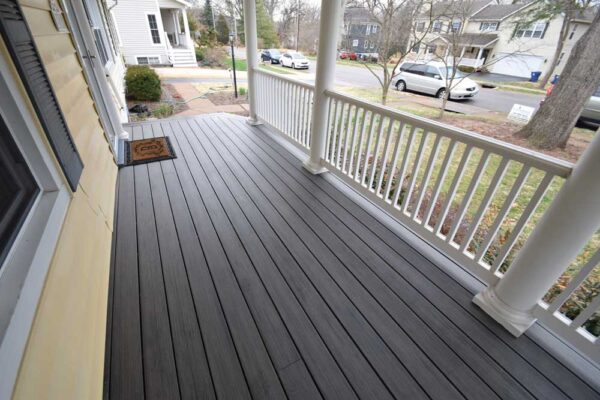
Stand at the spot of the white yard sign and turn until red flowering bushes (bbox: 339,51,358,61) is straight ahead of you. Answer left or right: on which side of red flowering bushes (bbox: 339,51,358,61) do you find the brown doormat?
left

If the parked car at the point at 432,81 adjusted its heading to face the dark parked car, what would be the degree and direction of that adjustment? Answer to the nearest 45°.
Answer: approximately 180°

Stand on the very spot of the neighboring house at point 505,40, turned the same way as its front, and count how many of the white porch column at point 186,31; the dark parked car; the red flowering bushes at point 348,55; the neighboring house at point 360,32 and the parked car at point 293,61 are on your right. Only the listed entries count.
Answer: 5

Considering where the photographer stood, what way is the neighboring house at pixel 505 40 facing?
facing the viewer and to the left of the viewer

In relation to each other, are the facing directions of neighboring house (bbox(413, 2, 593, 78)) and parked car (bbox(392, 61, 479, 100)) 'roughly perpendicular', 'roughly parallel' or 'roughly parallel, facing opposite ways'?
roughly perpendicular

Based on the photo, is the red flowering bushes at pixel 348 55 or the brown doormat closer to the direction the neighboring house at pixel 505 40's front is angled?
the brown doormat

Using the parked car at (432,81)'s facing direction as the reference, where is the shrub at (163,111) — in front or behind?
behind

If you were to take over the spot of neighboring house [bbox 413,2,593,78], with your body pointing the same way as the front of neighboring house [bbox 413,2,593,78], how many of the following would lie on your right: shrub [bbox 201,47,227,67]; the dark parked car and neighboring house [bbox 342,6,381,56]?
3

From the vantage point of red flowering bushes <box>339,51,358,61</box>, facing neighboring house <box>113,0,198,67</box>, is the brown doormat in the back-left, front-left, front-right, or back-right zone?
front-left

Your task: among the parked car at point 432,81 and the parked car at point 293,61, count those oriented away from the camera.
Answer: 0

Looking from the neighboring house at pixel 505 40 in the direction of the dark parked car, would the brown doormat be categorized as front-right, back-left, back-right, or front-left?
front-left

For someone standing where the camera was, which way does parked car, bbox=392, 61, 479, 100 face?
facing the viewer and to the right of the viewer
